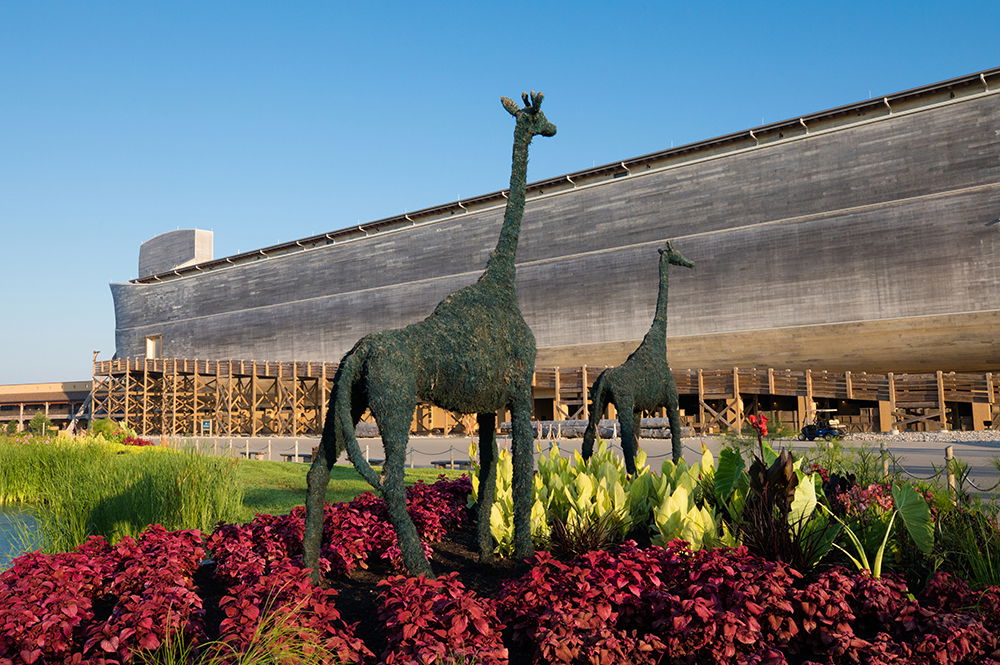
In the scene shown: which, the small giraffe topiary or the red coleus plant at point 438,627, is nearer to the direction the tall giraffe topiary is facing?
the small giraffe topiary

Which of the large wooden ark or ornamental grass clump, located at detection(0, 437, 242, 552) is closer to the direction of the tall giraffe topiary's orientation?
the large wooden ark

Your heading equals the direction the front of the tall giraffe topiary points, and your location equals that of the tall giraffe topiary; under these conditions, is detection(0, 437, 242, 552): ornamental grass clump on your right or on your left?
on your left

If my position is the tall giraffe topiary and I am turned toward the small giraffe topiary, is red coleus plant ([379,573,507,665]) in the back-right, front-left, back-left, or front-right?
back-right

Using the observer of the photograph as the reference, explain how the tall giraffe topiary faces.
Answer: facing away from the viewer and to the right of the viewer

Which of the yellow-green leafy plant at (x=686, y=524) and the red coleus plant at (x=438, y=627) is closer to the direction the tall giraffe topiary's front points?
the yellow-green leafy plant

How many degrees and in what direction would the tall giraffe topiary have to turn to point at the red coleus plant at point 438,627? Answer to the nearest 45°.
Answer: approximately 135° to its right

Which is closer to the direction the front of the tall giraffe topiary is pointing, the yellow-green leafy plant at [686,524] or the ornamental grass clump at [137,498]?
the yellow-green leafy plant
